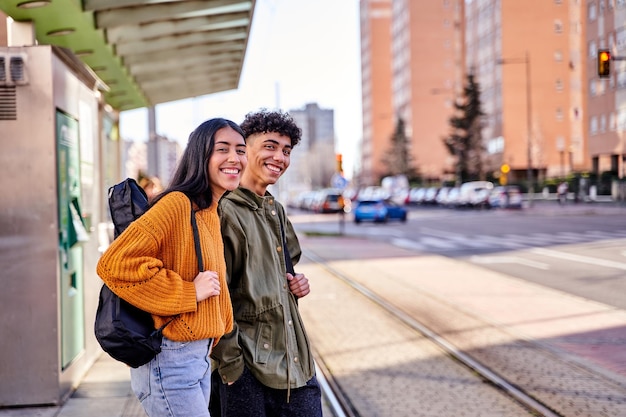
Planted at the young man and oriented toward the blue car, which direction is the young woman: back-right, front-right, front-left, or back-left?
back-left

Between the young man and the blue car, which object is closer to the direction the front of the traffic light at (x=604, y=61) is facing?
the young man

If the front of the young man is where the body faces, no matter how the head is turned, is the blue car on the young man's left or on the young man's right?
on the young man's left

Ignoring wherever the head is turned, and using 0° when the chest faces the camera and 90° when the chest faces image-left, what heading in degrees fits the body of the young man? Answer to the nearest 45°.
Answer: approximately 315°

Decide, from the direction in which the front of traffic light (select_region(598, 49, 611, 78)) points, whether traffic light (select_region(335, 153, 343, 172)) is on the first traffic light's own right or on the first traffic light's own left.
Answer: on the first traffic light's own right

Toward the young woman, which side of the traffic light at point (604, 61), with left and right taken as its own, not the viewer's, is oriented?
front

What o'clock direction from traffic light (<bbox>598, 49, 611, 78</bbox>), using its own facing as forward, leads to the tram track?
The tram track is roughly at 12 o'clock from the traffic light.

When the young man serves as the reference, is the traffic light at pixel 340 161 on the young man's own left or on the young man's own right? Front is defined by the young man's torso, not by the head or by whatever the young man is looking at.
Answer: on the young man's own left

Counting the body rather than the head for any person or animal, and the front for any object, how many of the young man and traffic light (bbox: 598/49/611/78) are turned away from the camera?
0

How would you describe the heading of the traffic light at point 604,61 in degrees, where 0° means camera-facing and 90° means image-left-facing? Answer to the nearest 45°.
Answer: approximately 0°

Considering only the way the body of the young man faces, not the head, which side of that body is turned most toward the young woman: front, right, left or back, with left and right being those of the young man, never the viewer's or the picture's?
right
